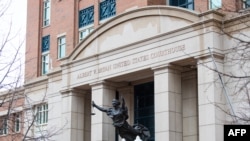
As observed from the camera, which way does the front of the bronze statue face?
facing the viewer and to the left of the viewer
